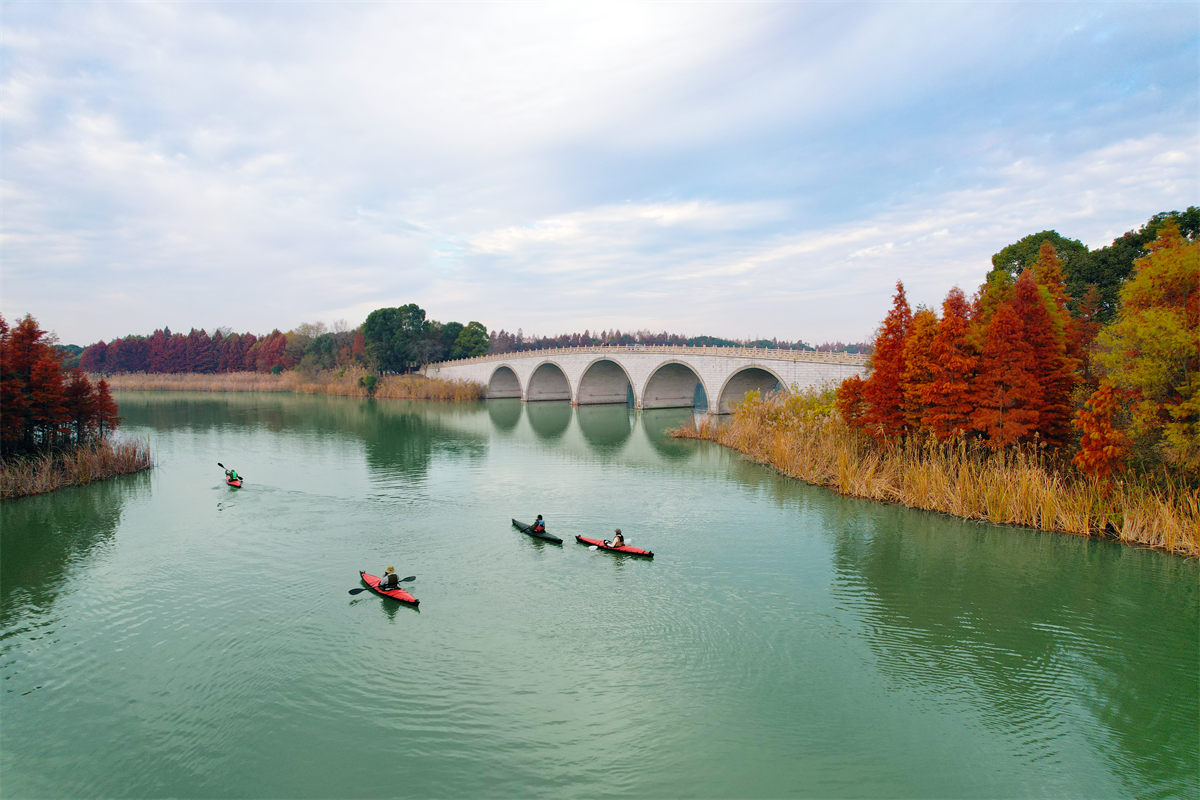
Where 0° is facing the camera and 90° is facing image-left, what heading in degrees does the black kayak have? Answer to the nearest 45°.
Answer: approximately 135°

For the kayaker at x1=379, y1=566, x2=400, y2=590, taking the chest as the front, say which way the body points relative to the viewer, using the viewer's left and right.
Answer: facing away from the viewer and to the left of the viewer

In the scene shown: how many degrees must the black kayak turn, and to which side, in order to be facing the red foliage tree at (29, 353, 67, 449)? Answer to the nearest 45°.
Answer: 0° — it already faces it

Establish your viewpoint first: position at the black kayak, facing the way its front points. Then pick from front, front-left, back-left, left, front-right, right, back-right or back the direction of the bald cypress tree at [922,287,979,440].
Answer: back-right

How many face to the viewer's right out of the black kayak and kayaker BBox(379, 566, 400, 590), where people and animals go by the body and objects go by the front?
0

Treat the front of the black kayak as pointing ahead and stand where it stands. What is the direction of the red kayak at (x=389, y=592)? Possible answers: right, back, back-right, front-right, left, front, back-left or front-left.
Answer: left

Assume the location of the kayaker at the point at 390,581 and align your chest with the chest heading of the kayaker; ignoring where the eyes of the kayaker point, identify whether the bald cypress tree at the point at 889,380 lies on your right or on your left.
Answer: on your right

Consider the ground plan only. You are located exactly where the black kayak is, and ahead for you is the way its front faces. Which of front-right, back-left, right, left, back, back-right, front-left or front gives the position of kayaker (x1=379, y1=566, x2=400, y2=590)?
left
